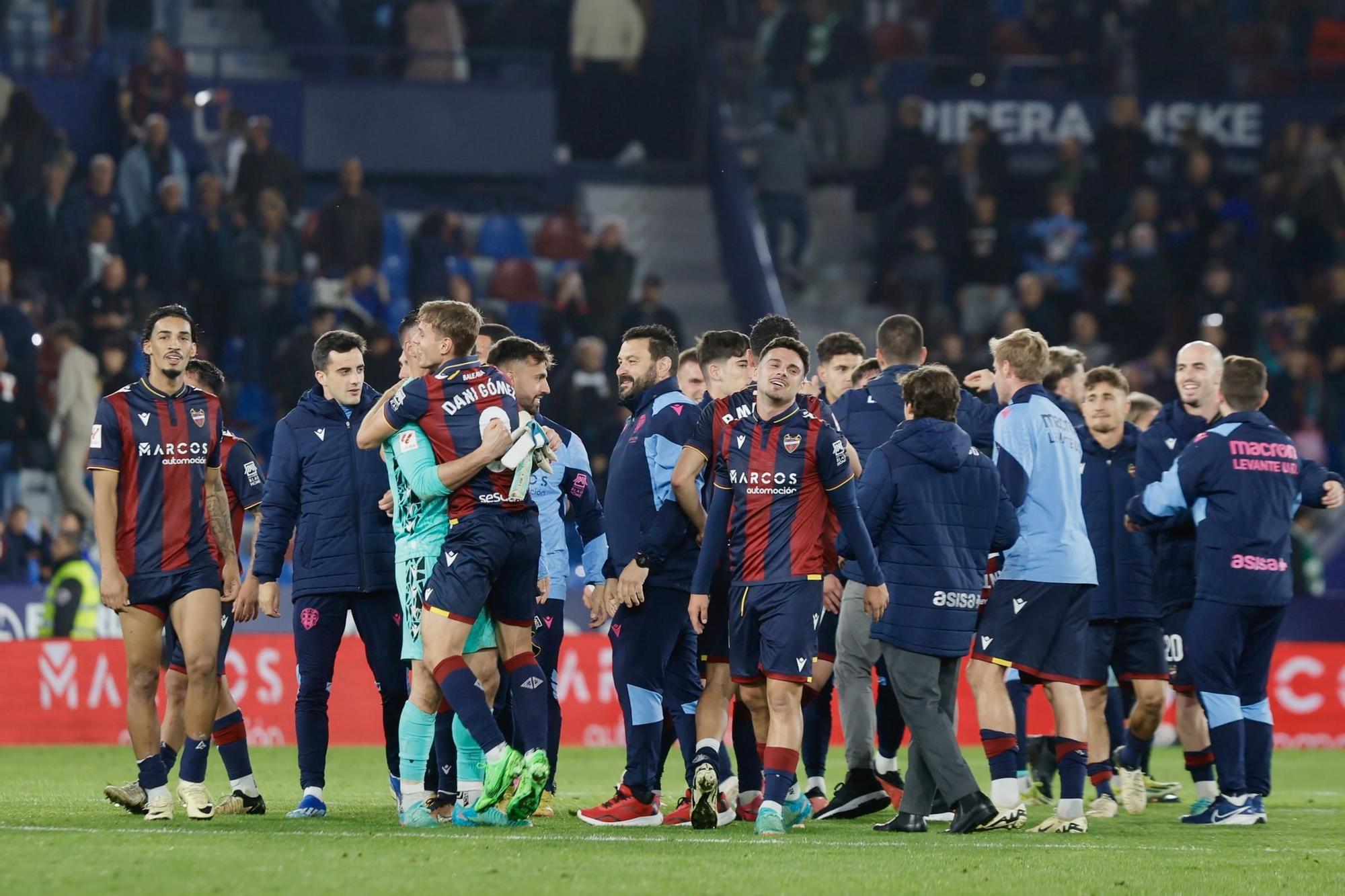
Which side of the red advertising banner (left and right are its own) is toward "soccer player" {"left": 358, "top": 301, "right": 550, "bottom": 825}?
front

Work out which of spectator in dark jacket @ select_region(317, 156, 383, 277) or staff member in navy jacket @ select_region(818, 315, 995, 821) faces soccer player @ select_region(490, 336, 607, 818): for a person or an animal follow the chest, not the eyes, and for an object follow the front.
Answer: the spectator in dark jacket

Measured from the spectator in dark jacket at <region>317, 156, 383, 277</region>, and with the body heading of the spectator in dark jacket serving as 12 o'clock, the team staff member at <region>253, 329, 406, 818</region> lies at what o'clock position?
The team staff member is roughly at 12 o'clock from the spectator in dark jacket.

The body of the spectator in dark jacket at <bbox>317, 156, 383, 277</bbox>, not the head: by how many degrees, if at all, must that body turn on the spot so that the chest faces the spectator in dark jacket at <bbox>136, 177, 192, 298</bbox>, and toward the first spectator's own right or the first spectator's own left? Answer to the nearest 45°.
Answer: approximately 90° to the first spectator's own right

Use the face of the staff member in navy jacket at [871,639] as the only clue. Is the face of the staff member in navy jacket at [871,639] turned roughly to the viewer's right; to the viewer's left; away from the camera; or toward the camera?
away from the camera

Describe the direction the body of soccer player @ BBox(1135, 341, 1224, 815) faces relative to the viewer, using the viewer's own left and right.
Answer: facing the viewer and to the left of the viewer

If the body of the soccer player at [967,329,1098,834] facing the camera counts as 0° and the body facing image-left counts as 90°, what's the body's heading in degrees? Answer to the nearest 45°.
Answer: approximately 135°

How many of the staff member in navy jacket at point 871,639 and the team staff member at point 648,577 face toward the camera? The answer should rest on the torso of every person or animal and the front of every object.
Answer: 0

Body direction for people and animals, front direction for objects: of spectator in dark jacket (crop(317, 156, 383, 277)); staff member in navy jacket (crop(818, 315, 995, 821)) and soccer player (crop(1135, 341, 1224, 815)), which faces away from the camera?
staff member in navy jacket (crop(818, 315, 995, 821))

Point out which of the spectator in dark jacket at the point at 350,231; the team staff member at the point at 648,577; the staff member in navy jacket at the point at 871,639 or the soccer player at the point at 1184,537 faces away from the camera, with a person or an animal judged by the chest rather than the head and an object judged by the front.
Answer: the staff member in navy jacket at the point at 871,639

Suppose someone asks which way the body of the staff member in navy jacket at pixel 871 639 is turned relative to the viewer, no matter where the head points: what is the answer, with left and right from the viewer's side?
facing away from the viewer
